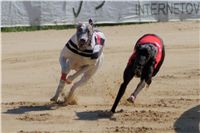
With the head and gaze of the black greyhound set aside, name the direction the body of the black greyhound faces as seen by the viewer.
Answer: toward the camera

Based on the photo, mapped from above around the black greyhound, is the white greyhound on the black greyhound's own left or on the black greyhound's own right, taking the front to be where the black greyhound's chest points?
on the black greyhound's own right
